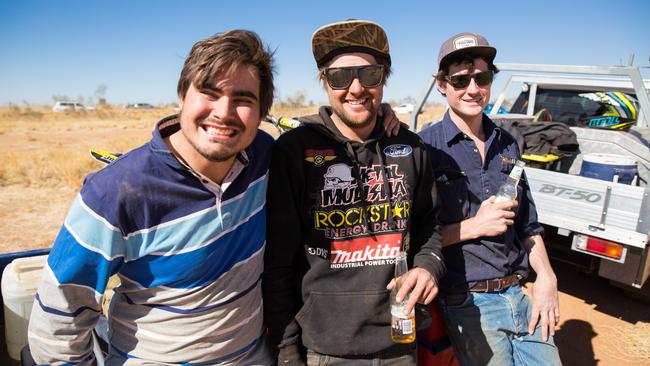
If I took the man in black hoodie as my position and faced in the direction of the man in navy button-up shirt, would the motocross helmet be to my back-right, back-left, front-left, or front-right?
front-left

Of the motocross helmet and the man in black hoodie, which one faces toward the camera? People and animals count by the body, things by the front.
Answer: the man in black hoodie

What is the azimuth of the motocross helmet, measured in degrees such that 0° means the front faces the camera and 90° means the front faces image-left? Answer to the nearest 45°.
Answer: approximately 90°

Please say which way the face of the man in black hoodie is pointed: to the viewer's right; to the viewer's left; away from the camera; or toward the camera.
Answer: toward the camera

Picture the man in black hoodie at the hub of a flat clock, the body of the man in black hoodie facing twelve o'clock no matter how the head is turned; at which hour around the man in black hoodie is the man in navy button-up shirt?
The man in navy button-up shirt is roughly at 8 o'clock from the man in black hoodie.

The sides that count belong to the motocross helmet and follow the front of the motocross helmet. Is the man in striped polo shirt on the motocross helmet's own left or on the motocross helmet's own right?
on the motocross helmet's own left

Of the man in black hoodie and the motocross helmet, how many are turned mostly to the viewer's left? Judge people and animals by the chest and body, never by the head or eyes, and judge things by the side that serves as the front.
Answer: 1

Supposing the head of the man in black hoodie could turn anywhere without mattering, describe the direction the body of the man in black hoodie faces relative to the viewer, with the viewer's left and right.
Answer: facing the viewer

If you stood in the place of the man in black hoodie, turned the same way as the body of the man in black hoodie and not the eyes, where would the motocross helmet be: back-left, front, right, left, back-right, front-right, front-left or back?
back-left

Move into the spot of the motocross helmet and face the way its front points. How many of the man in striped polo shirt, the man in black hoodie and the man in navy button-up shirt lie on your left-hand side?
3

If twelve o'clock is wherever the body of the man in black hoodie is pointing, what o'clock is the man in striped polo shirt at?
The man in striped polo shirt is roughly at 2 o'clock from the man in black hoodie.

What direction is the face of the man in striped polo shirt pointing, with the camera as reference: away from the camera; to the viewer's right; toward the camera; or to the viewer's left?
toward the camera

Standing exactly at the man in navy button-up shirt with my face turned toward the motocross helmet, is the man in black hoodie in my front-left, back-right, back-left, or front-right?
back-left

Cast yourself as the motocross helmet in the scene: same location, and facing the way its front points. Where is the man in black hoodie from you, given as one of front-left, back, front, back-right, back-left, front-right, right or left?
left
